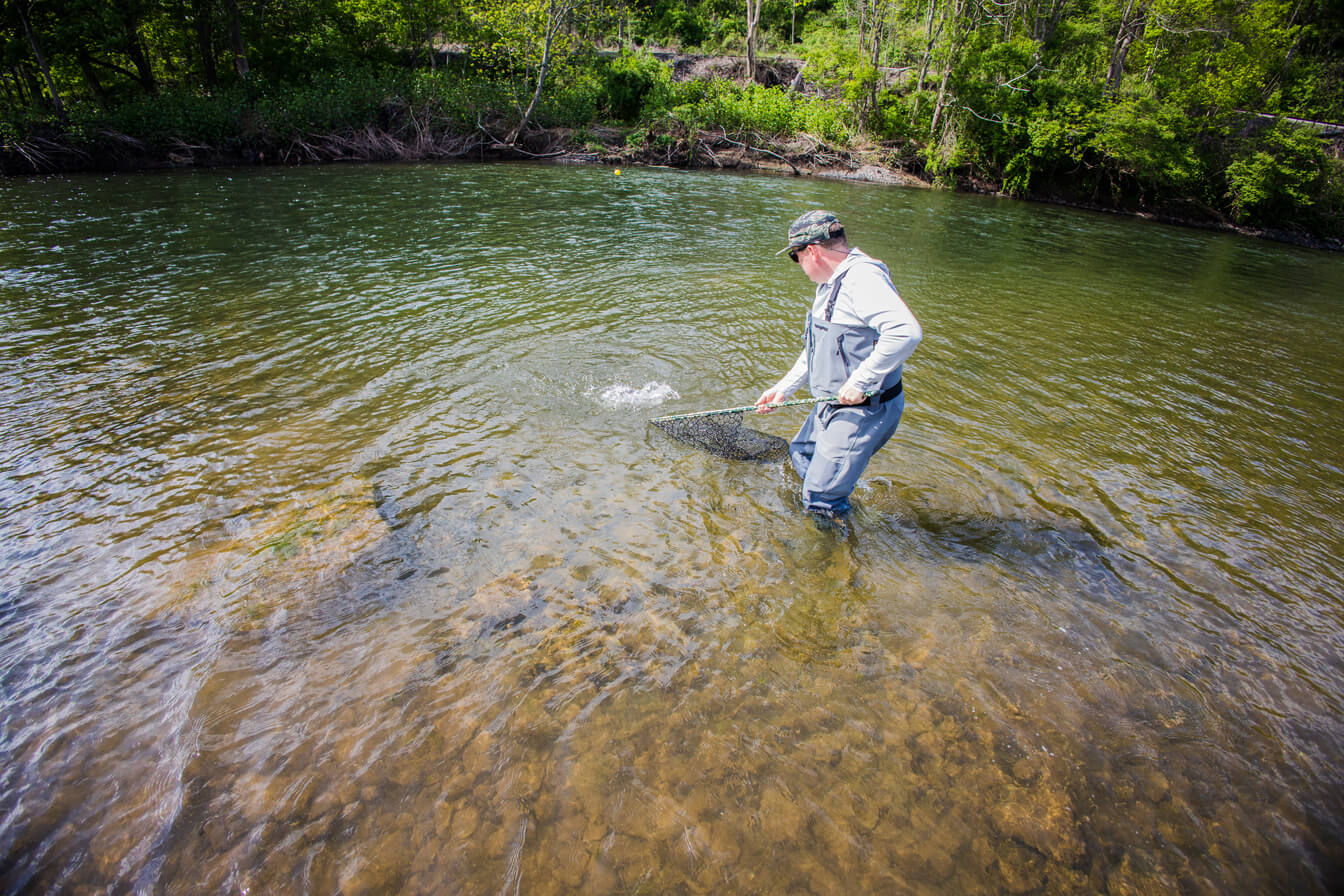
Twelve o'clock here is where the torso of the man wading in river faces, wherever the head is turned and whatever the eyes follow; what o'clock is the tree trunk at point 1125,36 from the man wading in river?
The tree trunk is roughly at 5 o'clock from the man wading in river.

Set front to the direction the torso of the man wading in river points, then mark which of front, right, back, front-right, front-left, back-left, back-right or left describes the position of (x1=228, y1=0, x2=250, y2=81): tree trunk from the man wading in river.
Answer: right

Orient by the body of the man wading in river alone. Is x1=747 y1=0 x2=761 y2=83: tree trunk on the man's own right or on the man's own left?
on the man's own right

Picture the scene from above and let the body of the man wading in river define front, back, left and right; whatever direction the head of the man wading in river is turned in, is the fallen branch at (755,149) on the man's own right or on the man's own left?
on the man's own right

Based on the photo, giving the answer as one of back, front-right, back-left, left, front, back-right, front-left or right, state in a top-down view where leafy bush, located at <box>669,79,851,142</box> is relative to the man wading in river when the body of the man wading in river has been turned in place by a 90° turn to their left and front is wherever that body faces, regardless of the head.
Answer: back-left

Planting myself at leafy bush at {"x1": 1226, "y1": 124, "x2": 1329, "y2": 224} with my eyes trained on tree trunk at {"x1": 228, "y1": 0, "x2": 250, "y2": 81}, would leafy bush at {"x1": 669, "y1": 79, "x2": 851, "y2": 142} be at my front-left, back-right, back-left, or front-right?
front-right

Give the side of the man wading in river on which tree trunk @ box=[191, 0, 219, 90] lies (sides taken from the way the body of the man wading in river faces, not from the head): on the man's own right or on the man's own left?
on the man's own right

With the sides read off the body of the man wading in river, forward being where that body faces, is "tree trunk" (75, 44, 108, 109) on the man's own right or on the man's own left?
on the man's own right

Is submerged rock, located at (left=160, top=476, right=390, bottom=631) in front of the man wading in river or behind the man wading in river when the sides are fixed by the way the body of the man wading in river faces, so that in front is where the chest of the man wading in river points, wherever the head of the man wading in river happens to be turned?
in front
